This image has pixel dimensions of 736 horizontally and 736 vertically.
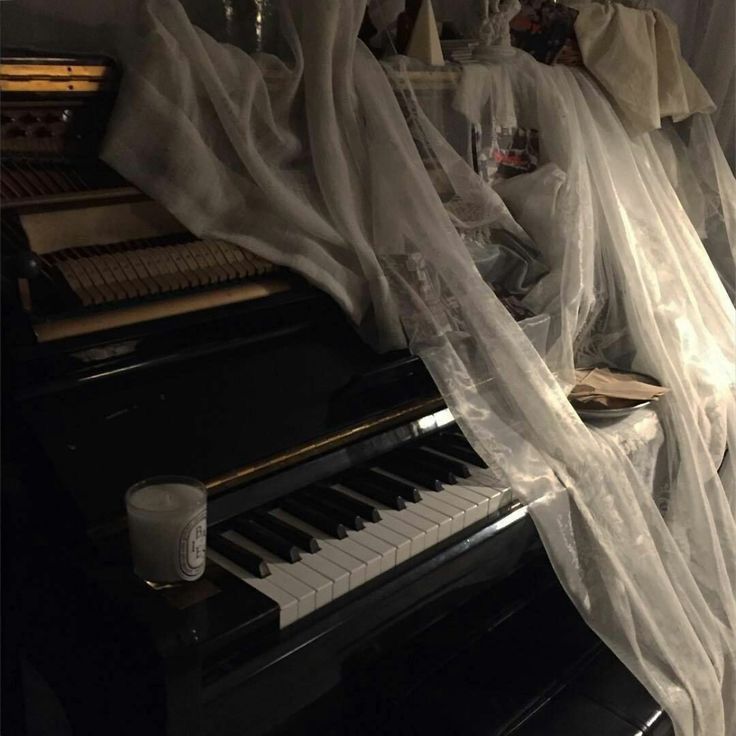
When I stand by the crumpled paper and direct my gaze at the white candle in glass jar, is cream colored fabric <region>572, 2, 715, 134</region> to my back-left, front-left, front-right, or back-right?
back-right

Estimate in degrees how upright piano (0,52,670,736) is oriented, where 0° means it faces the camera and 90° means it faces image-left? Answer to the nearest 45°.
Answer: approximately 315°

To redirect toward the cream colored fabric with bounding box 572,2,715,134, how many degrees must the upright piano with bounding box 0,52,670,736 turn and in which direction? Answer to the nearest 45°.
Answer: approximately 90° to its left
